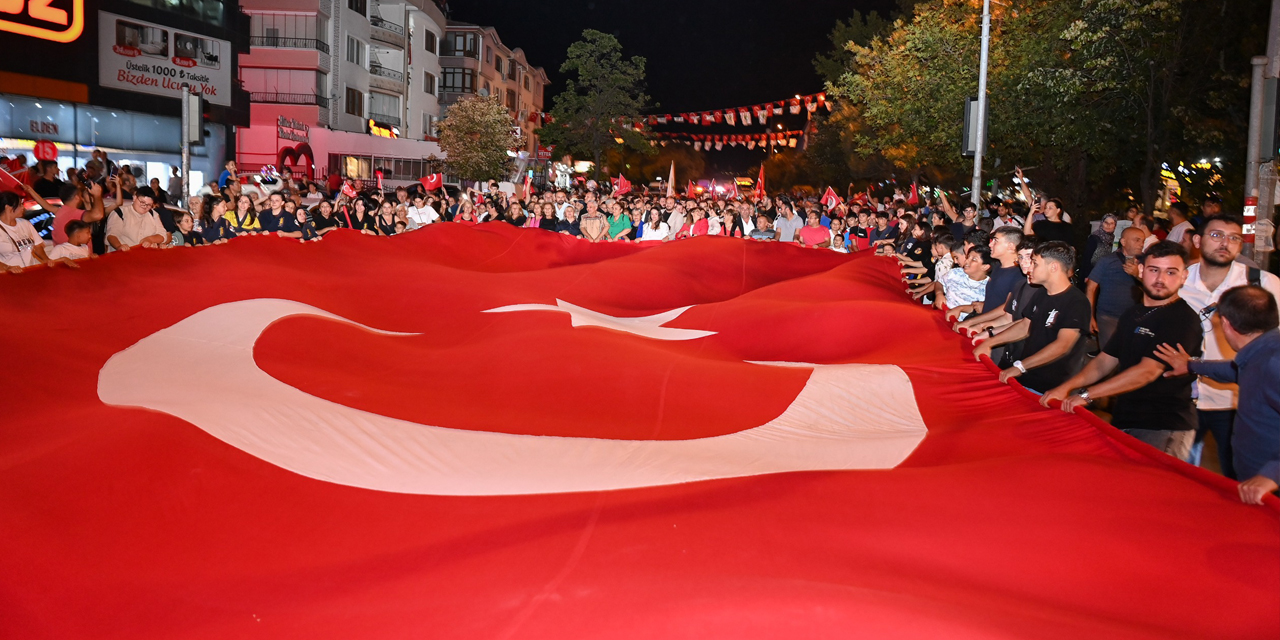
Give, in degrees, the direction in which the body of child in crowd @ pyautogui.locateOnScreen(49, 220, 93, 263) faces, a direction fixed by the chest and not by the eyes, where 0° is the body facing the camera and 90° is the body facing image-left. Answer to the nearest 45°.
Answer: approximately 315°

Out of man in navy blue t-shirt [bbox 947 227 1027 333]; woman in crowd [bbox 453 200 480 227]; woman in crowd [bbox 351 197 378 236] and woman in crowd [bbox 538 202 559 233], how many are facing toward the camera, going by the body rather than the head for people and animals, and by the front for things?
3

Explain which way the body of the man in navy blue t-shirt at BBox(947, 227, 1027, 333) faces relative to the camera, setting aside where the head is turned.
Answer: to the viewer's left

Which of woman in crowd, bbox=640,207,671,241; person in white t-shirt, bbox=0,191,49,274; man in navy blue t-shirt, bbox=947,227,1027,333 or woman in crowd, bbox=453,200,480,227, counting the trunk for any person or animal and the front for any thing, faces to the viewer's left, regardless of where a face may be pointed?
the man in navy blue t-shirt

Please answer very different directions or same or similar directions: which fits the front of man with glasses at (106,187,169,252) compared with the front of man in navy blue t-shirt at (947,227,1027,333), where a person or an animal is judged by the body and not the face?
very different directions

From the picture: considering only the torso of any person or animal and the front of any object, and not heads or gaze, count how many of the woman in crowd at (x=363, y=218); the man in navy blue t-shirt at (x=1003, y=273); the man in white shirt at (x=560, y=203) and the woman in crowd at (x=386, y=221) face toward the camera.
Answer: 3

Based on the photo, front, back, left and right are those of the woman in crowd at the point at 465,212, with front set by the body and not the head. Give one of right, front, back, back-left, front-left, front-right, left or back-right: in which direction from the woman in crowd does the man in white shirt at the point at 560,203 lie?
back-left
